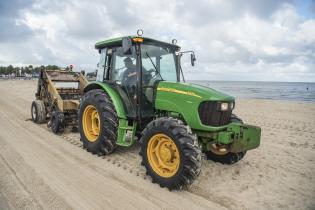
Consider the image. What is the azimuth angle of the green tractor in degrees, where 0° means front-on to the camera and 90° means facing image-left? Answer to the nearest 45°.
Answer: approximately 315°
